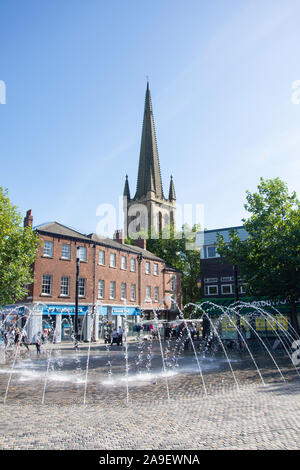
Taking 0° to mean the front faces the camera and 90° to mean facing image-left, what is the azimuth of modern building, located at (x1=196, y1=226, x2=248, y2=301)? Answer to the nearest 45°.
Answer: approximately 0°

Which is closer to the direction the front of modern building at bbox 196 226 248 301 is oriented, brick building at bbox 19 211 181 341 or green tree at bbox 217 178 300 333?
the green tree

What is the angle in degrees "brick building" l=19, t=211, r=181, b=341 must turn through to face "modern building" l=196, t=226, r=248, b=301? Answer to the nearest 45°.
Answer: approximately 45° to its left

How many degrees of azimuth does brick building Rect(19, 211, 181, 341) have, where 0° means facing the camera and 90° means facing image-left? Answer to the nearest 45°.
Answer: approximately 315°

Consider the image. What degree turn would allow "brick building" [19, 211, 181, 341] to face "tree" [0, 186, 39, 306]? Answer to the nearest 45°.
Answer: approximately 45° to its right

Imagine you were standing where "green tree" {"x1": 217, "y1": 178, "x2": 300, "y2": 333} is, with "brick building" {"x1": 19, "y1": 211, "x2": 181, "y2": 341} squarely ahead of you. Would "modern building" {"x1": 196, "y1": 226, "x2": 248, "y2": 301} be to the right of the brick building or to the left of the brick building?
right

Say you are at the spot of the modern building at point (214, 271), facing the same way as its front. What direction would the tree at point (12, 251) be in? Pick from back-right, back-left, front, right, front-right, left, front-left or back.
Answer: front-right
